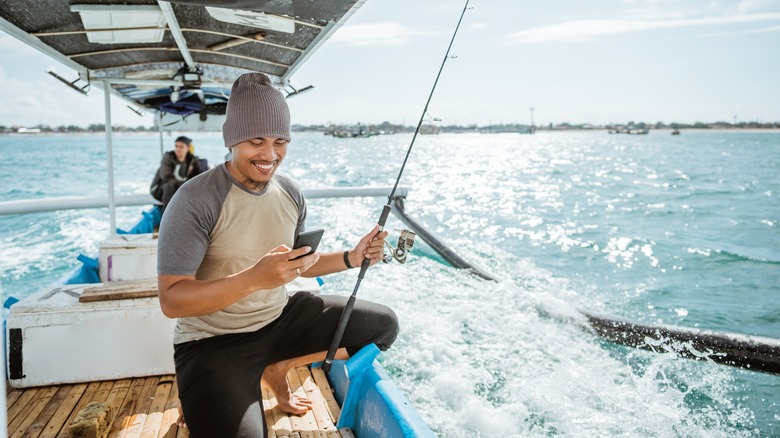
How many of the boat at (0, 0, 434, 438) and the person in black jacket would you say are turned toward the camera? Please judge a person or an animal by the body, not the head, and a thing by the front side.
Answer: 2

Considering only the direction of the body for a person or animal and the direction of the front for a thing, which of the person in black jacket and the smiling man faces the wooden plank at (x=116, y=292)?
the person in black jacket

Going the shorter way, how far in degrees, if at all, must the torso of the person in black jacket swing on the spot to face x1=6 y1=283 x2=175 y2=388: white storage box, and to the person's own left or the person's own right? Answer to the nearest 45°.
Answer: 0° — they already face it

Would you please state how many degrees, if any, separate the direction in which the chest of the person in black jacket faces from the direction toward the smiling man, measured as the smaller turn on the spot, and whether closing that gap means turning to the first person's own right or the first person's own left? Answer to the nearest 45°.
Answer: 0° — they already face them

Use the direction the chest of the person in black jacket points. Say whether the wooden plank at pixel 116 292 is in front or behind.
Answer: in front

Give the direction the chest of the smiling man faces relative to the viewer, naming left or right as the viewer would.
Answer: facing the viewer and to the right of the viewer

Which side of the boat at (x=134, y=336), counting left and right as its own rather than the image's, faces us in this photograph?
front

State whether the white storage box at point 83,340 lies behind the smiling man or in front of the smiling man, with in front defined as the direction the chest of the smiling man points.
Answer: behind

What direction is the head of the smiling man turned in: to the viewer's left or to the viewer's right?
to the viewer's right

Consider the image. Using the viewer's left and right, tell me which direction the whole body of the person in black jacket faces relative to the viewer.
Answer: facing the viewer

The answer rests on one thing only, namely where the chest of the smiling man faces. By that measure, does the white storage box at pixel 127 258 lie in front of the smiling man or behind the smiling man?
behind
